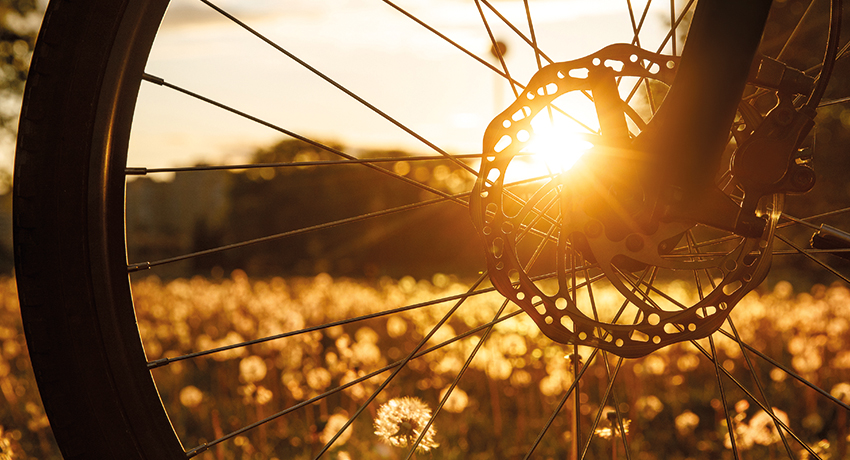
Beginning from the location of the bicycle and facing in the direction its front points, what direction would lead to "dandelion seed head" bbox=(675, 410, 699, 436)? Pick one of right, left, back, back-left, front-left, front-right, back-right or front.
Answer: back-right

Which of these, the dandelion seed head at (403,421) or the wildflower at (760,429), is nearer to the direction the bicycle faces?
the dandelion seed head

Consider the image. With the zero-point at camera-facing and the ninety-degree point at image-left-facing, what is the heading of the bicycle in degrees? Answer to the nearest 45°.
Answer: approximately 90°

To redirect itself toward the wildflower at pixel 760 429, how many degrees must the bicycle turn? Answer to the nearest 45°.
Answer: approximately 135° to its right
